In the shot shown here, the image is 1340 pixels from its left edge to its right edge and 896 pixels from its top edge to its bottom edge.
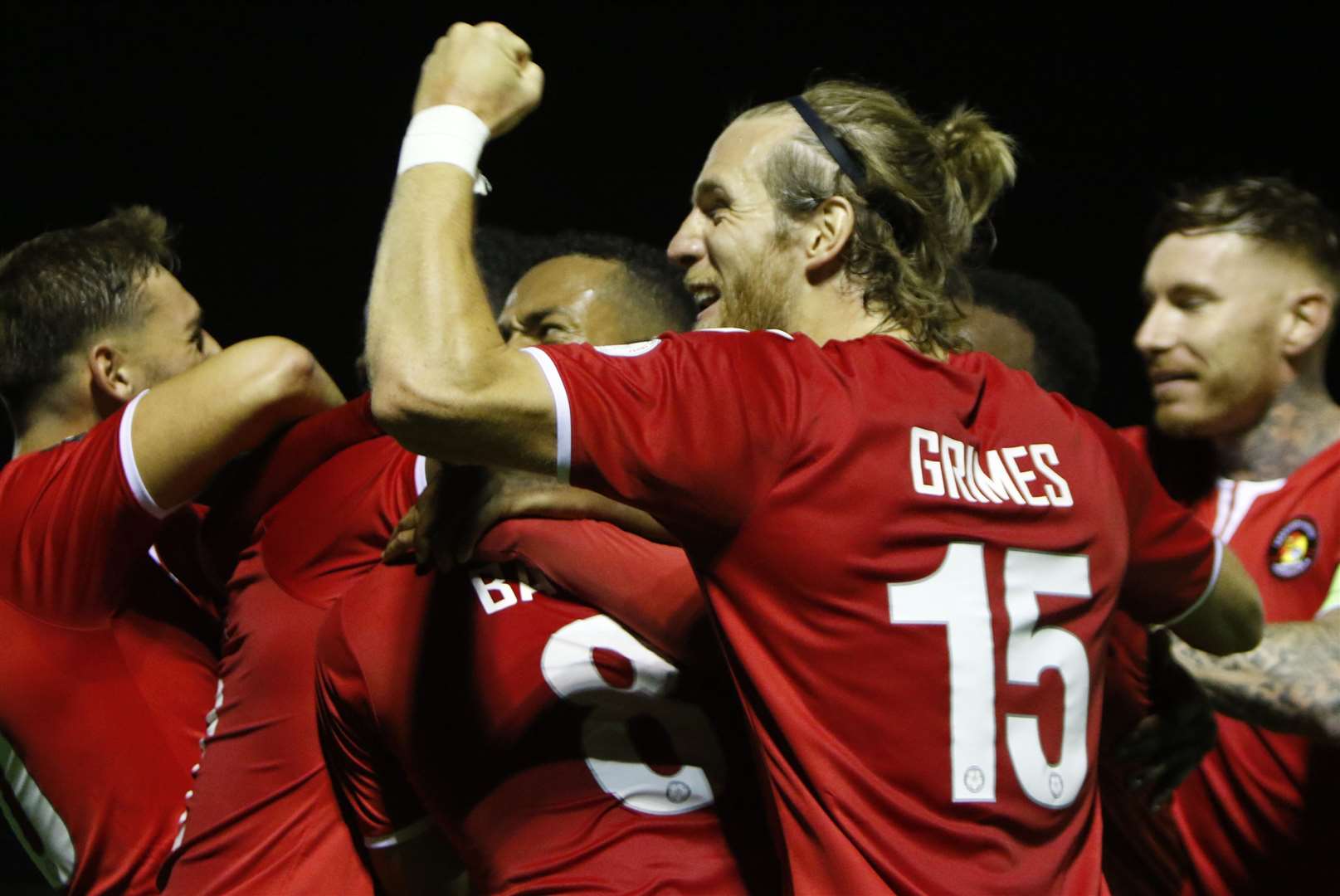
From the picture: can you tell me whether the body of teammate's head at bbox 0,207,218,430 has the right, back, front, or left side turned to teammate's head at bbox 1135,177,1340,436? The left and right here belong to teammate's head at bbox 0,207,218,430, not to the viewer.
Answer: front

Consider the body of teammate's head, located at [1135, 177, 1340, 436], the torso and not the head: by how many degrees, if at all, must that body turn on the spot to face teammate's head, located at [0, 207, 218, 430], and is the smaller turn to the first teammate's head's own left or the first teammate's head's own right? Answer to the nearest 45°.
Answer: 0° — they already face them

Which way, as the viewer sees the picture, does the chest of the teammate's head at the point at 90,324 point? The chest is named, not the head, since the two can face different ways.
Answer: to the viewer's right

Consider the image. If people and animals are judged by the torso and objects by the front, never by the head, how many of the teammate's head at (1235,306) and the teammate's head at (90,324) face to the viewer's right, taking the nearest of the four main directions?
1
